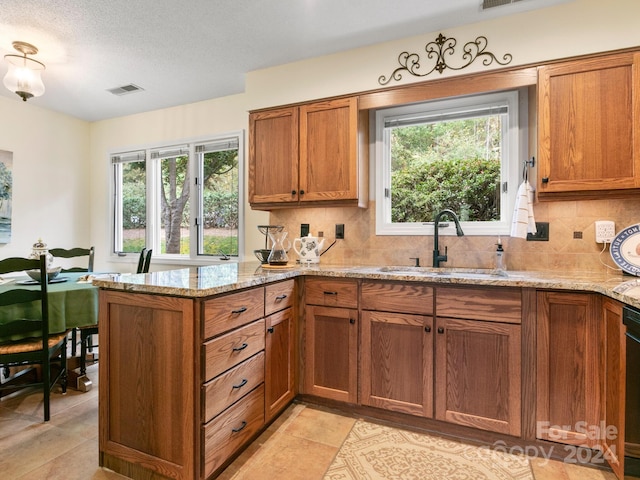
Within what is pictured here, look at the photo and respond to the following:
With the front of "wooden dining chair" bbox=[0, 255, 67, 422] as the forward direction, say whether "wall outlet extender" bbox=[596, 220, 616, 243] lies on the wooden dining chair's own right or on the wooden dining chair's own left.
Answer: on the wooden dining chair's own right

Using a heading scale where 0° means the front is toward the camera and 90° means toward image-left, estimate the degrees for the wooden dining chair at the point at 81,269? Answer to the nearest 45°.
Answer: approximately 45°

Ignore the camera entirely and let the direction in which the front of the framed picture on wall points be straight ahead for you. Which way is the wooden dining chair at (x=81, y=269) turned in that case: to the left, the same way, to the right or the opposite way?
to the right

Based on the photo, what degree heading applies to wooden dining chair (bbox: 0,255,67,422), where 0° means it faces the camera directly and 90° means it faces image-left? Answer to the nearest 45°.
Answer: approximately 225°
